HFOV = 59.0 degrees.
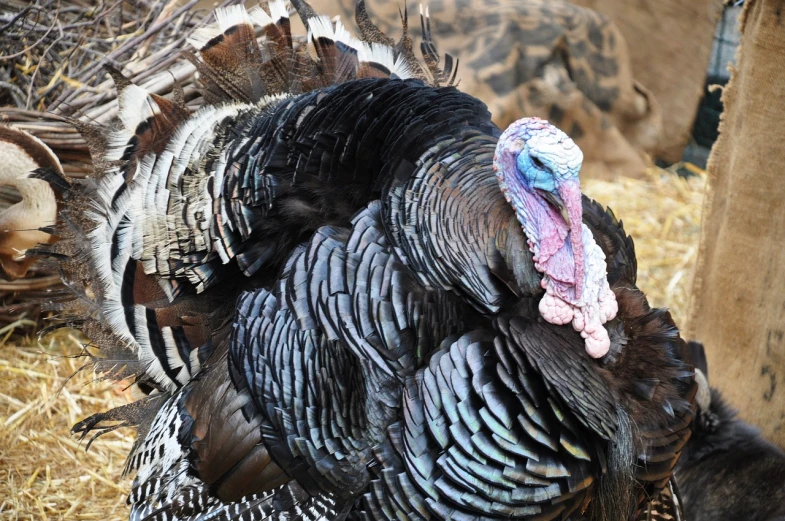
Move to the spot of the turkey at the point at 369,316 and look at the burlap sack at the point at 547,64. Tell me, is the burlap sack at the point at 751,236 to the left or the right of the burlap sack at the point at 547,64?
right

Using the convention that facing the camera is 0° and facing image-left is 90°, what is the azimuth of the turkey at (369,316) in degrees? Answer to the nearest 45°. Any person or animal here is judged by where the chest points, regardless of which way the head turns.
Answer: approximately 315°

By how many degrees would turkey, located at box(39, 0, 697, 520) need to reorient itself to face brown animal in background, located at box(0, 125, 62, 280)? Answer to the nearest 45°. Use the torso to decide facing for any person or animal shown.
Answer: approximately 180°
